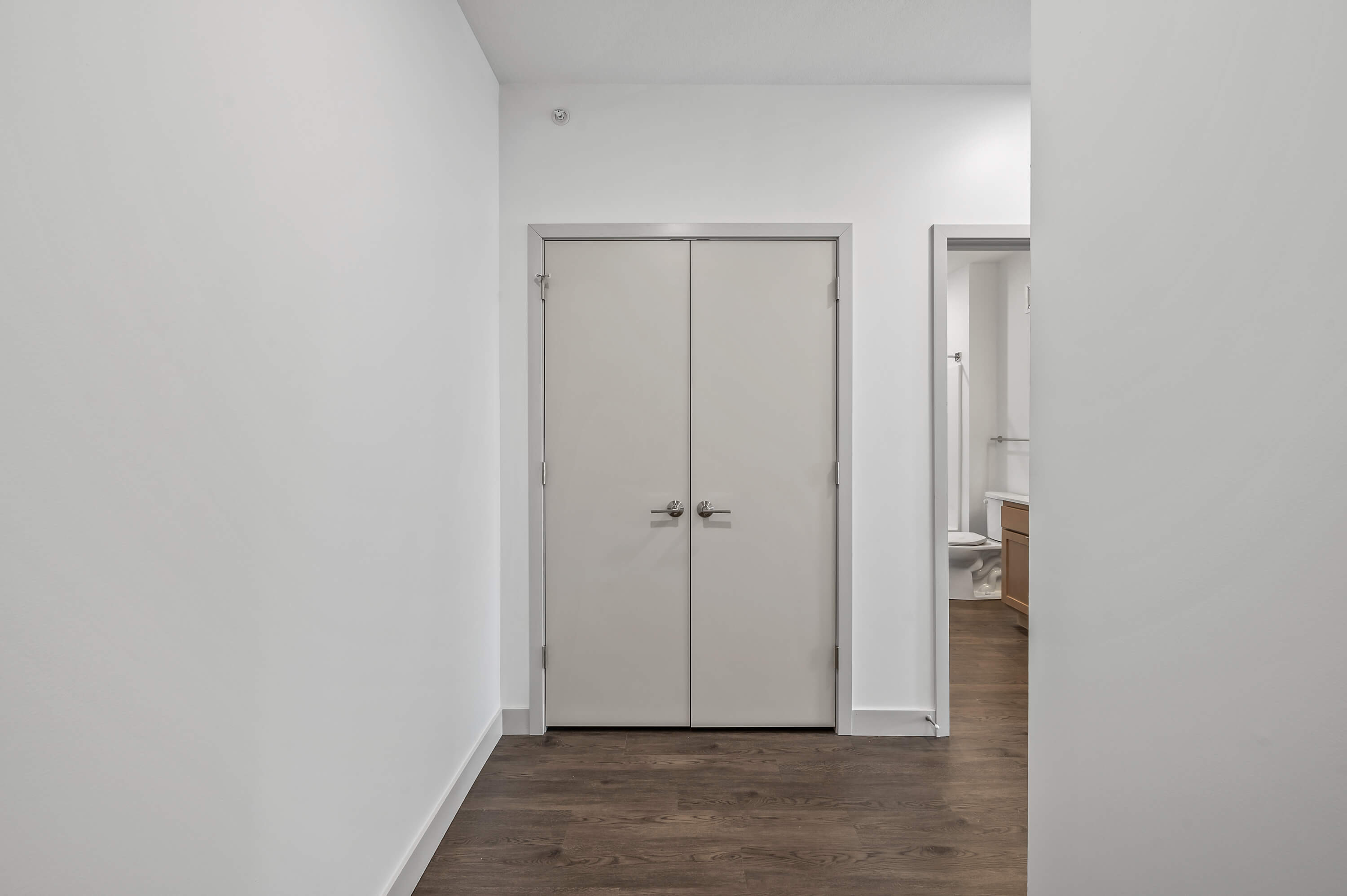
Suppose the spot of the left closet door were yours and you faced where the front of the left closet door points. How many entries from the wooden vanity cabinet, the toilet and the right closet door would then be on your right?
0

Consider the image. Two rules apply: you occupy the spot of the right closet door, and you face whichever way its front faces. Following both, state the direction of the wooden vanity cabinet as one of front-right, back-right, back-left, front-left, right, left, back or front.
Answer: back-left

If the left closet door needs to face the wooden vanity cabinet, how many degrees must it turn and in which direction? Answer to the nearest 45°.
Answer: approximately 135° to its left

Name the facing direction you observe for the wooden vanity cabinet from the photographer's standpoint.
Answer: facing the viewer and to the left of the viewer

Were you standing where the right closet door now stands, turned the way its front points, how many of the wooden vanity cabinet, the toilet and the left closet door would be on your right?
1

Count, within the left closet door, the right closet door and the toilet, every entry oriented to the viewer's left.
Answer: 1

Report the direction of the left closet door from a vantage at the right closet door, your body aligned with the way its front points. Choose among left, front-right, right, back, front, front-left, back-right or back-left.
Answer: right

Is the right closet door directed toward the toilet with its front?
no

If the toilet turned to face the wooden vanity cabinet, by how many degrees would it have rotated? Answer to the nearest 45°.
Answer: approximately 135° to its left

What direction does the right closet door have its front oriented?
toward the camera

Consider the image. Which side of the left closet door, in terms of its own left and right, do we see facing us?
front

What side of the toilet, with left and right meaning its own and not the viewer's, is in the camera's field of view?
left

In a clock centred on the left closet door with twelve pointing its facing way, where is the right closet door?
The right closet door is roughly at 9 o'clock from the left closet door.

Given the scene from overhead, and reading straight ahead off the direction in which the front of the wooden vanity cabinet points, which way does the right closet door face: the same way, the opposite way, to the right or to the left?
to the left
